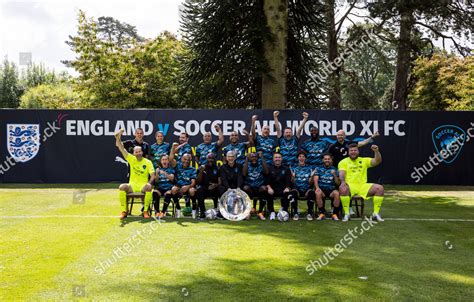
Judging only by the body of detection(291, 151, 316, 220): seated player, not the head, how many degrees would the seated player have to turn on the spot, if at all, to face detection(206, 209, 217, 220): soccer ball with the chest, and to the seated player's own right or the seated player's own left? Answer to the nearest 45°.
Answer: approximately 90° to the seated player's own right

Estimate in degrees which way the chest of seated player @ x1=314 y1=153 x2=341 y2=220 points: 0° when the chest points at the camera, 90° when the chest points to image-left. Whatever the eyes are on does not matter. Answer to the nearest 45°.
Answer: approximately 0°

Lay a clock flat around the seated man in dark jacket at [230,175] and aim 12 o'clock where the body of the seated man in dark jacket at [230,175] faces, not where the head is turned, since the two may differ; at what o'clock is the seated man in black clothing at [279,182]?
the seated man in black clothing at [279,182] is roughly at 9 o'clock from the seated man in dark jacket at [230,175].

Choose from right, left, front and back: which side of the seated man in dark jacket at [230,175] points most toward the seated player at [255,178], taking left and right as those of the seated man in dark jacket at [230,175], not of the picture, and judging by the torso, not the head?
left

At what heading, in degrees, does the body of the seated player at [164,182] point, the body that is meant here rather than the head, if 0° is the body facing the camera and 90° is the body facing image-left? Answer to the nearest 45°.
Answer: approximately 0°
